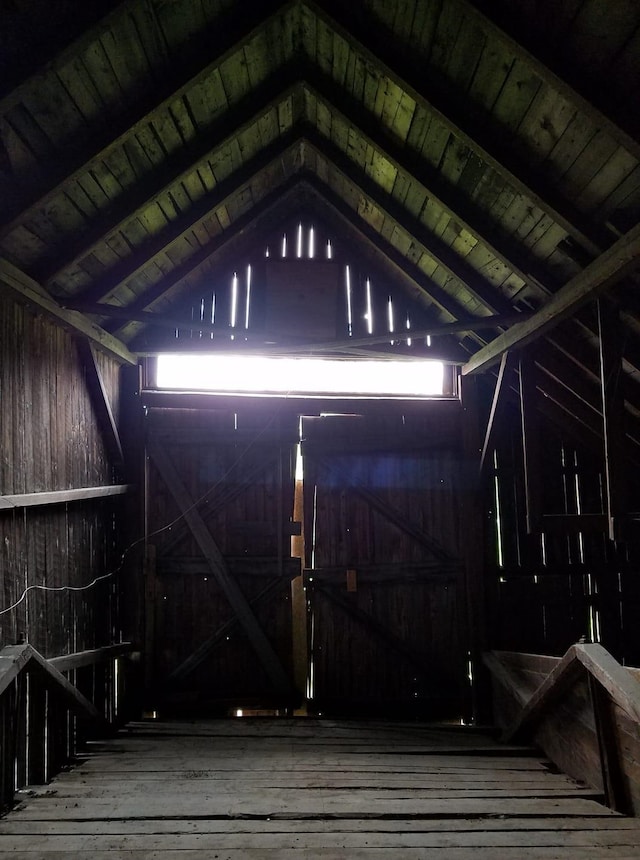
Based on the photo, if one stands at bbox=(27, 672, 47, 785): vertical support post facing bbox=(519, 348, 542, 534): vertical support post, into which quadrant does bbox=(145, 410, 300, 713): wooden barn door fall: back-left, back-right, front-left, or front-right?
front-left

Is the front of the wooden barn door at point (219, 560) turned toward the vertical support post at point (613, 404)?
no

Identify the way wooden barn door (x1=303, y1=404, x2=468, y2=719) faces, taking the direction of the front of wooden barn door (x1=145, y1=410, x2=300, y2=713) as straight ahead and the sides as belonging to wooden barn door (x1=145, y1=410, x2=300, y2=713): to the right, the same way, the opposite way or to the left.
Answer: the same way

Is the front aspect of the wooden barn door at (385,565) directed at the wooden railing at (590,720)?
no
